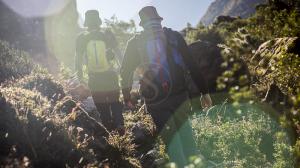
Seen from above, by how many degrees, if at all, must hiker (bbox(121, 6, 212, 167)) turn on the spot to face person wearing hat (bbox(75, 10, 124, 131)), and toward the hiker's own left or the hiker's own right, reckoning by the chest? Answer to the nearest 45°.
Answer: approximately 45° to the hiker's own left

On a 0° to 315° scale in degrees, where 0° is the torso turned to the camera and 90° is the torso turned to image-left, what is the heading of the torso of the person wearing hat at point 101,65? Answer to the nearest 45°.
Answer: approximately 180°

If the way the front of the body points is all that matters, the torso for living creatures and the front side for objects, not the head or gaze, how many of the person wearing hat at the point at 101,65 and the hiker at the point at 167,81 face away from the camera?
2

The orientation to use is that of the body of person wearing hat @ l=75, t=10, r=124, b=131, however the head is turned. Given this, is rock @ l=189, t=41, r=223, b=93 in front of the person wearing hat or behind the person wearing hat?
in front

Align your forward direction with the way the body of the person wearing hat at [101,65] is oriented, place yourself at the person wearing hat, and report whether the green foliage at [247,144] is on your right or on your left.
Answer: on your right

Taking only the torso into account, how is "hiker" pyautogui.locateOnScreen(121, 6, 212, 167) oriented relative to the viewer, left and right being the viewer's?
facing away from the viewer
